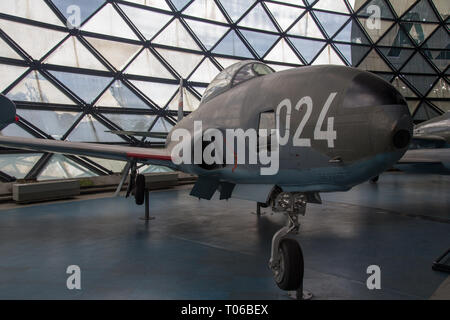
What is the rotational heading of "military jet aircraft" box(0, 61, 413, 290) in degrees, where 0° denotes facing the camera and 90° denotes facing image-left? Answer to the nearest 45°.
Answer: approximately 315°
